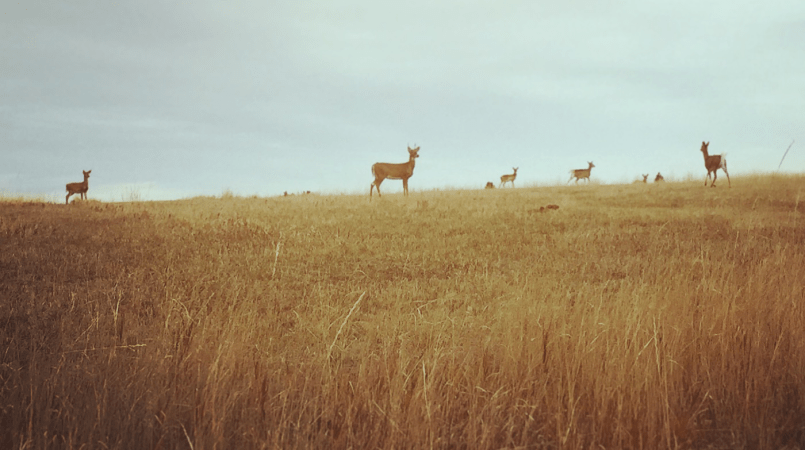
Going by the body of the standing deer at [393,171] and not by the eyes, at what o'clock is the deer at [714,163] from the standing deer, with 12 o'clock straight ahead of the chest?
The deer is roughly at 12 o'clock from the standing deer.

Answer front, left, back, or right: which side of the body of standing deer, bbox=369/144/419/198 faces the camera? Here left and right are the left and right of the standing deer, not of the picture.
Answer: right
